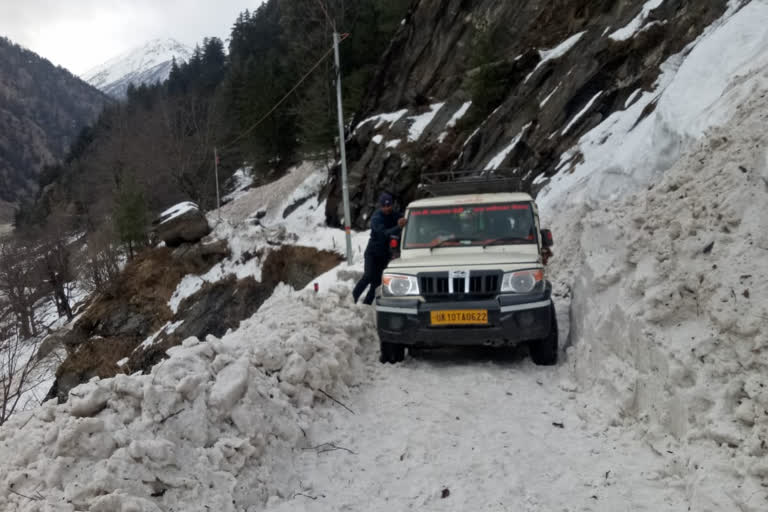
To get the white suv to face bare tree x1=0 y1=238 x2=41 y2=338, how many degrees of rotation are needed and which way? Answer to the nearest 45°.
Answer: approximately 135° to its right

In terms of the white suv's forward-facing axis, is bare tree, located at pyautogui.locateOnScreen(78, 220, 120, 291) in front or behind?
behind

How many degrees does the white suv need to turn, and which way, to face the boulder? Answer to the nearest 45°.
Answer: approximately 135° to its right

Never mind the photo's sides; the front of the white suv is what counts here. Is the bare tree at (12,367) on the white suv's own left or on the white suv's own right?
on the white suv's own right

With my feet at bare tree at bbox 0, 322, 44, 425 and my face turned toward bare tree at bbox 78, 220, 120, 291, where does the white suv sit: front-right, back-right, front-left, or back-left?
back-right

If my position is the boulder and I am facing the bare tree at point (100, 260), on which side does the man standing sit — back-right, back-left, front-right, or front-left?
back-left

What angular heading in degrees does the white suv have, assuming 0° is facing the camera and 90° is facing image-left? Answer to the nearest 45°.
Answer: approximately 0°

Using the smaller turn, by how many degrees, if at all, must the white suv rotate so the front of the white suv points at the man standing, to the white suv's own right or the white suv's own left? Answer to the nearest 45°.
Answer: approximately 135° to the white suv's own right
